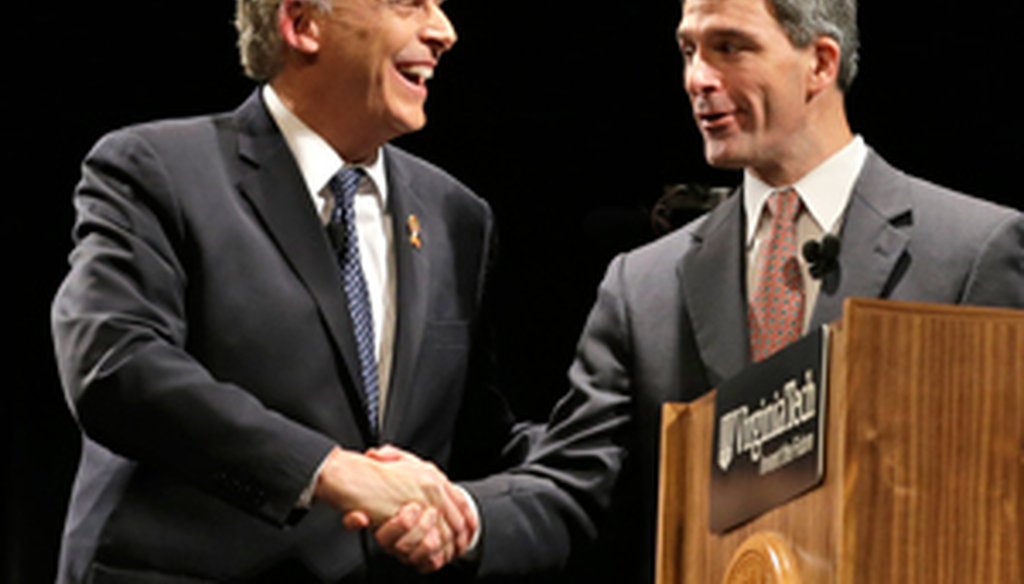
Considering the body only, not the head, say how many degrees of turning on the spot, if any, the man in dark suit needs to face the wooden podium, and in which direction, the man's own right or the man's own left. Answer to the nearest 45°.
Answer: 0° — they already face it

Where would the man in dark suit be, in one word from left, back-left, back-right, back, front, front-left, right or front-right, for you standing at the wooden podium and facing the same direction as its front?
right

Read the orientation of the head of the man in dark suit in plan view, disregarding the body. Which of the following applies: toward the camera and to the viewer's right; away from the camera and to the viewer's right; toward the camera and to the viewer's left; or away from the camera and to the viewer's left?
toward the camera and to the viewer's right

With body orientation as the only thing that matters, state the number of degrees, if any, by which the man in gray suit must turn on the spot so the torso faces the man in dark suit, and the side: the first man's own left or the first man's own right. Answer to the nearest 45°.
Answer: approximately 45° to the first man's own right

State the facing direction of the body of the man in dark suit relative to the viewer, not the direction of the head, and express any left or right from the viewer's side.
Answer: facing the viewer and to the right of the viewer

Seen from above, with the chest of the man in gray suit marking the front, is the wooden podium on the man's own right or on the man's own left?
on the man's own left

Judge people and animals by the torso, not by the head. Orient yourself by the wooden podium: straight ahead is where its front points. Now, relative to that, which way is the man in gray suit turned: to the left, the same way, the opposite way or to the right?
the same way

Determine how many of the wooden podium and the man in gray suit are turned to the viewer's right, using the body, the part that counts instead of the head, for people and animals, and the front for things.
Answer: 0

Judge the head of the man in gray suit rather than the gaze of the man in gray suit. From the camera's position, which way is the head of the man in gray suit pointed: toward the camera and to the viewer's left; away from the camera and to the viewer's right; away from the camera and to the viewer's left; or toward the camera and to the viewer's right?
toward the camera and to the viewer's left

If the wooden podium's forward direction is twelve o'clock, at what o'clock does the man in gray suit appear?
The man in gray suit is roughly at 4 o'clock from the wooden podium.

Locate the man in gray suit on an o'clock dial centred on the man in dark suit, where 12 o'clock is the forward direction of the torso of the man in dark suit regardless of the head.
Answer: The man in gray suit is roughly at 11 o'clock from the man in dark suit.

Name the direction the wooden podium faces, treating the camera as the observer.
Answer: facing the viewer and to the left of the viewer

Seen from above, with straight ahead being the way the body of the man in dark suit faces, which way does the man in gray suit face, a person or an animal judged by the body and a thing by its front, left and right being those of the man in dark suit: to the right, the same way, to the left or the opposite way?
to the right

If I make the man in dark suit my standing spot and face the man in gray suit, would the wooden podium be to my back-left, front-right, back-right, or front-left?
front-right
